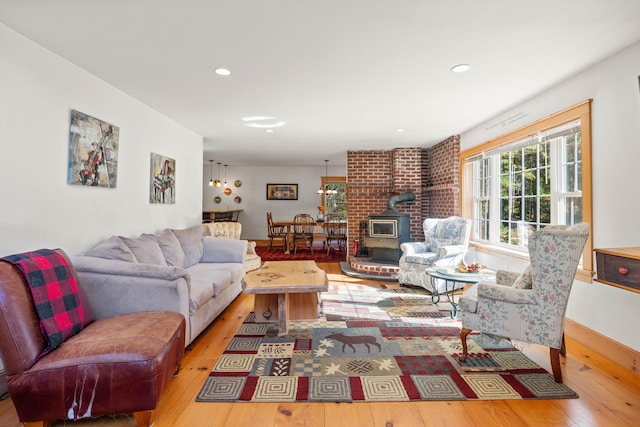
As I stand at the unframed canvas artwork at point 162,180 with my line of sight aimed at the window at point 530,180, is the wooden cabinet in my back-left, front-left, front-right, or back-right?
front-right

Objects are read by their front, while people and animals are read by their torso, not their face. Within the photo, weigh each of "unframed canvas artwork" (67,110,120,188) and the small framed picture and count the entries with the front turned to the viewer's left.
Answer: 0

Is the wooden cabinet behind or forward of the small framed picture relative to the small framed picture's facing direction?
forward

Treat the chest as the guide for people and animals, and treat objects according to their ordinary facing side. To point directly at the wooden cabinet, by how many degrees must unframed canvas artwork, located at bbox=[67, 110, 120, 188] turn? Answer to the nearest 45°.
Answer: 0° — it already faces it

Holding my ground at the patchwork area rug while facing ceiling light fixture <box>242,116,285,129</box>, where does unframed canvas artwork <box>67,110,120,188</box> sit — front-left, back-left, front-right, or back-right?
front-left

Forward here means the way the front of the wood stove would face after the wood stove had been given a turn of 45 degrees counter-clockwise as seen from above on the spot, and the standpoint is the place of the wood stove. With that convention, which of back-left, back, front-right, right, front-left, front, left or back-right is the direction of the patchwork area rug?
front

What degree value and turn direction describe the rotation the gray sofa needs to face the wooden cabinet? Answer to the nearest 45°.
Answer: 0° — it already faces it

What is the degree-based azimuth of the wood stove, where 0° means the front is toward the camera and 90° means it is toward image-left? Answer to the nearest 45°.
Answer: approximately 45°

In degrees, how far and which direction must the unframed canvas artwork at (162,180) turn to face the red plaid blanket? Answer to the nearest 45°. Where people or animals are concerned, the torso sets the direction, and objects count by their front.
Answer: approximately 45° to its right

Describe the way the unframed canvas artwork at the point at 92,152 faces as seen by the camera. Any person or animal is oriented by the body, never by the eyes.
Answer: facing the viewer and to the right of the viewer

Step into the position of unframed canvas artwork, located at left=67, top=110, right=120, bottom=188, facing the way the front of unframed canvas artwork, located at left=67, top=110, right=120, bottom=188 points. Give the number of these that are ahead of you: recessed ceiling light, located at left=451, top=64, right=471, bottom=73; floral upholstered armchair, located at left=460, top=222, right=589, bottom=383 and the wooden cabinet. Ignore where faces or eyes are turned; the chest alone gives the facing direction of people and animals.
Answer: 3

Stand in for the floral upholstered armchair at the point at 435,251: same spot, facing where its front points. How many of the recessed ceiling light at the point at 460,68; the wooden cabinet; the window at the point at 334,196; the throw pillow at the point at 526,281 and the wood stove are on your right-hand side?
2

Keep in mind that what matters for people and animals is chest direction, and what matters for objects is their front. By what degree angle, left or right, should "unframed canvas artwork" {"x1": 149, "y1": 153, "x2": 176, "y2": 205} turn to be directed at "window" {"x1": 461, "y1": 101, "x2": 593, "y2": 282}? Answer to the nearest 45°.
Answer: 0° — it already faces it

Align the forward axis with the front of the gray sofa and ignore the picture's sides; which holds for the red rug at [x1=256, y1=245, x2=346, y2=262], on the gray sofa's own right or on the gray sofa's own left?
on the gray sofa's own left

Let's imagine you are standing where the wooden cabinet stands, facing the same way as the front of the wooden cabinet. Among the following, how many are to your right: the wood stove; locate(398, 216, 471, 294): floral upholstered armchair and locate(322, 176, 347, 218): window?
3

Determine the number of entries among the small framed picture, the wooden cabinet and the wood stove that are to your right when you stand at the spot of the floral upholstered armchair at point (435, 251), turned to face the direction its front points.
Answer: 2

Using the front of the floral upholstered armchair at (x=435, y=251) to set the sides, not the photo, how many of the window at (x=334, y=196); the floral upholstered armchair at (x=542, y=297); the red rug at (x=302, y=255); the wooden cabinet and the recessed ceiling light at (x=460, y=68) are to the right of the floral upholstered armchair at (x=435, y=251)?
2

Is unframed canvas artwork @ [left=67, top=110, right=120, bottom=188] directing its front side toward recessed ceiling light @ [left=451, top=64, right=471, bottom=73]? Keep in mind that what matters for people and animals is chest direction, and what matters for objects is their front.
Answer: yes
